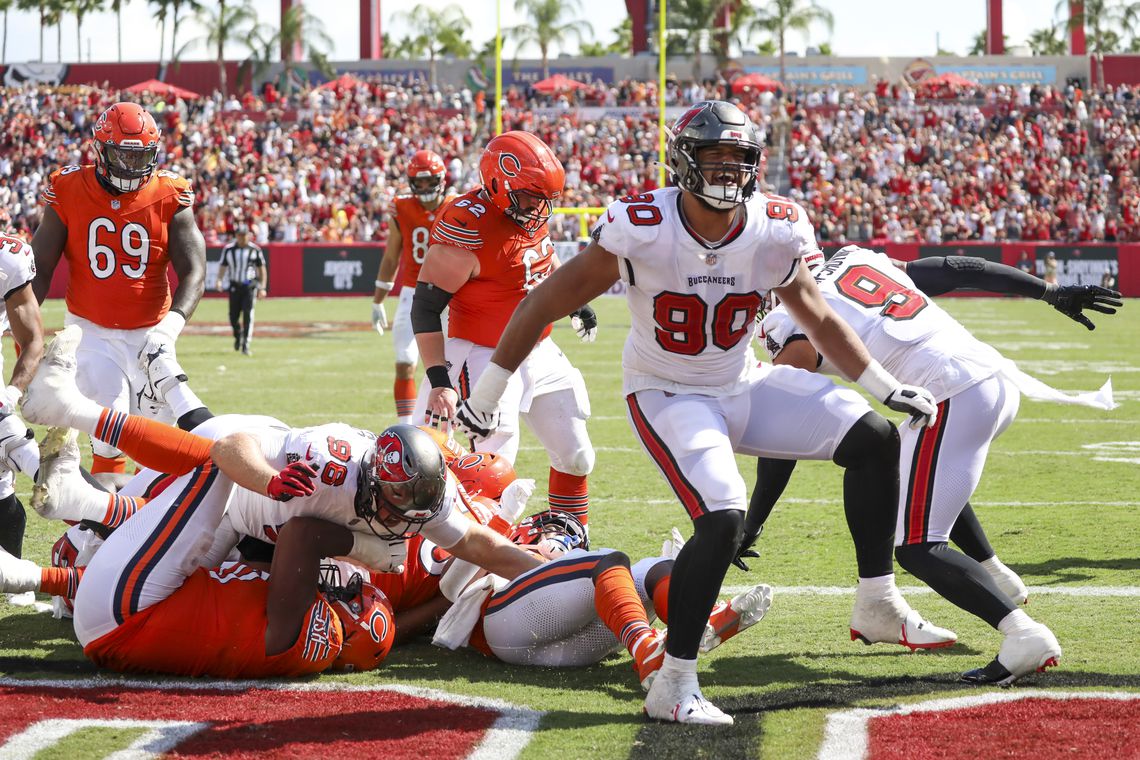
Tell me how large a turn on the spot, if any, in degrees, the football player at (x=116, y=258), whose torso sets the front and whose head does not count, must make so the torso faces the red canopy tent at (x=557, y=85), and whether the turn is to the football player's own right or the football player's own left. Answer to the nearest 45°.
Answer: approximately 180°

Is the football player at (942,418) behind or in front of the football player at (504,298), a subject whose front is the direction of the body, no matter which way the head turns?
in front

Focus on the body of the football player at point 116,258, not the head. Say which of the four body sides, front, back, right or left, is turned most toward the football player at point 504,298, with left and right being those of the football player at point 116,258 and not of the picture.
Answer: left

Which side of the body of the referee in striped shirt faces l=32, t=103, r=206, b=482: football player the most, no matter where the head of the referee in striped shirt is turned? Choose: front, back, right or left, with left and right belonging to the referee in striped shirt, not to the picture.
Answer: front

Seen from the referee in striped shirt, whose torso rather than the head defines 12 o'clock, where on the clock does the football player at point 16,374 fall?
The football player is roughly at 12 o'clock from the referee in striped shirt.

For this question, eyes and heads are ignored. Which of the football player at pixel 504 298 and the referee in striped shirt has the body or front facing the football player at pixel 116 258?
the referee in striped shirt

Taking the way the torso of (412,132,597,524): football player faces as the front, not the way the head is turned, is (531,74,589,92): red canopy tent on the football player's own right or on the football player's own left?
on the football player's own left

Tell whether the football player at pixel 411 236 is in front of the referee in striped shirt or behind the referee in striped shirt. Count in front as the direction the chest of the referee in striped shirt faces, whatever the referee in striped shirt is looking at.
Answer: in front

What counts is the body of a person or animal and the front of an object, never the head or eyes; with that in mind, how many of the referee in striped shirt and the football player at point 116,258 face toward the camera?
2

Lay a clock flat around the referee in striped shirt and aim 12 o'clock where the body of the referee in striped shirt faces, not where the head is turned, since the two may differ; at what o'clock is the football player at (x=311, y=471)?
The football player is roughly at 12 o'clock from the referee in striped shirt.

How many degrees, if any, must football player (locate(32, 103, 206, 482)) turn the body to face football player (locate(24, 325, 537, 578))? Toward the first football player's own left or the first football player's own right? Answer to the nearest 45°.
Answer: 0° — they already face them

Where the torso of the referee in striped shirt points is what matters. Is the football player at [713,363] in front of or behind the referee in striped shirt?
in front
